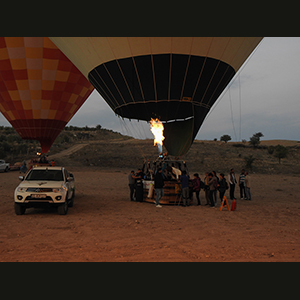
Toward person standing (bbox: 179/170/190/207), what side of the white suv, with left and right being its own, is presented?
left

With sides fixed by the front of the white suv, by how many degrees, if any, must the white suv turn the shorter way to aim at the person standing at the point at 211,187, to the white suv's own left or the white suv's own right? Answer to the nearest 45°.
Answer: approximately 90° to the white suv's own left

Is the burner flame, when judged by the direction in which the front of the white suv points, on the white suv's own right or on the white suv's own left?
on the white suv's own left

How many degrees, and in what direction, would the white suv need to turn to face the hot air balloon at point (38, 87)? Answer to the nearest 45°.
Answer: approximately 180°

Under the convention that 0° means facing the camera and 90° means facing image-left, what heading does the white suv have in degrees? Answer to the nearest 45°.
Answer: approximately 0°

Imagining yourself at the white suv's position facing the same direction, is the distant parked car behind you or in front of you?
behind

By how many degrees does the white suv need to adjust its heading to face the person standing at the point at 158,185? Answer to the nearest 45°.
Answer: approximately 90° to its left
